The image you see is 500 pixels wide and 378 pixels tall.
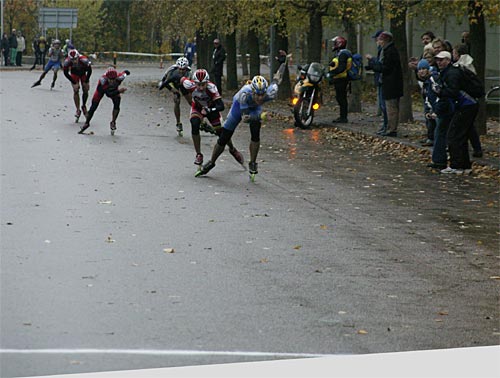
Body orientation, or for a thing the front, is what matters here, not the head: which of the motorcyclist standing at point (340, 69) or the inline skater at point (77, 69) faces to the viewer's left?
the motorcyclist standing

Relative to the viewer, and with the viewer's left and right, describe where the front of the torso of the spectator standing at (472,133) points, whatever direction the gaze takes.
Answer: facing to the left of the viewer

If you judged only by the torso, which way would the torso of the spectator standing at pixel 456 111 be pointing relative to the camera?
to the viewer's left

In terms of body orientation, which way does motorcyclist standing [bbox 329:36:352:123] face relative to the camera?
to the viewer's left

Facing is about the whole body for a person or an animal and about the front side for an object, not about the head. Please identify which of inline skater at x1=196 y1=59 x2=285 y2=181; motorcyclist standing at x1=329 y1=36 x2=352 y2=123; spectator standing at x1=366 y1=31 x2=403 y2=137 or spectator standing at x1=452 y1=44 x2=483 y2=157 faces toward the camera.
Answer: the inline skater

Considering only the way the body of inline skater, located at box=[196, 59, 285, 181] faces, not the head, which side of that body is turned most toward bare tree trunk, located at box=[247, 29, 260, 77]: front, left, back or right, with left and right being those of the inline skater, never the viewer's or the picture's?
back

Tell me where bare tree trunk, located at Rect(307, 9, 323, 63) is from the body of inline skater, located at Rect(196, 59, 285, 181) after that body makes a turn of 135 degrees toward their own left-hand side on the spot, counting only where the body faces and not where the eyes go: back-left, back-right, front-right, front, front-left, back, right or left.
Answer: front-left

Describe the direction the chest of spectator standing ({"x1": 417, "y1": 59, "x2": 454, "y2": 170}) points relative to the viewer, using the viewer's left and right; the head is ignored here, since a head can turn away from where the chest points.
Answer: facing to the left of the viewer

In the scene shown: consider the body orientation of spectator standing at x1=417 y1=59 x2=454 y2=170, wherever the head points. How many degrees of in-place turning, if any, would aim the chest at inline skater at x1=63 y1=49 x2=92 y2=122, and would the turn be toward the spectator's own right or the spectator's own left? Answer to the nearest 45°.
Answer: approximately 45° to the spectator's own right
